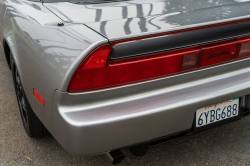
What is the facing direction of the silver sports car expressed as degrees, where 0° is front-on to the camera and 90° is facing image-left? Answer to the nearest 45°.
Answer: approximately 135°
